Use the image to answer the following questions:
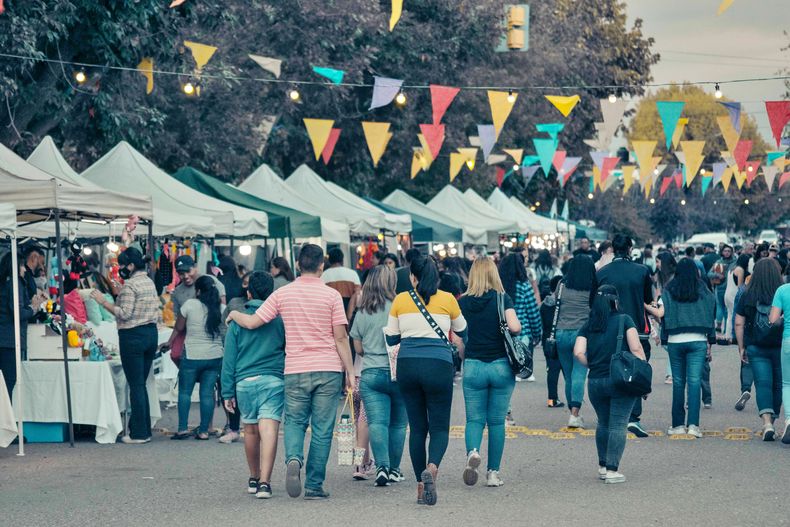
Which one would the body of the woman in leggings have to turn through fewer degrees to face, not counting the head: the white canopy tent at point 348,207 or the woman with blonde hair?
the white canopy tent

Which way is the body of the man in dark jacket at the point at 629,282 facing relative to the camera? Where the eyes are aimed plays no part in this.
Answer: away from the camera

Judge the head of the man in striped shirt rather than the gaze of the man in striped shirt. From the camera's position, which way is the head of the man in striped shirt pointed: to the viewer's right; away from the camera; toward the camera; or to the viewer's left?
away from the camera

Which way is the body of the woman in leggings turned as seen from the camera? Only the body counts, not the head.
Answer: away from the camera

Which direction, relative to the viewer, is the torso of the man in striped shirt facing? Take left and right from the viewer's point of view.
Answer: facing away from the viewer

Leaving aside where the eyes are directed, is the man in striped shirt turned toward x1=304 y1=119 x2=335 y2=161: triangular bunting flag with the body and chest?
yes

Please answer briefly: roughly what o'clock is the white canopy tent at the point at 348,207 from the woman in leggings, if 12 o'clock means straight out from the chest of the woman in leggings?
The white canopy tent is roughly at 12 o'clock from the woman in leggings.

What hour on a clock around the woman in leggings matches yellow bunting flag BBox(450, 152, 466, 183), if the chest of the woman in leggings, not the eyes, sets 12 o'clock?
The yellow bunting flag is roughly at 12 o'clock from the woman in leggings.

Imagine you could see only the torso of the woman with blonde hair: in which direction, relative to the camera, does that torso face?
away from the camera
